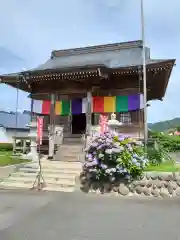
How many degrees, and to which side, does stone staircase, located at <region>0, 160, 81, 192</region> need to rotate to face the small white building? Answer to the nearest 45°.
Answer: approximately 180°

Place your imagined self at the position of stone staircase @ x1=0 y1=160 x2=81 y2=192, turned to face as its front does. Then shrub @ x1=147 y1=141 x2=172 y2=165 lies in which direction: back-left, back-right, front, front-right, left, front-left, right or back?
left

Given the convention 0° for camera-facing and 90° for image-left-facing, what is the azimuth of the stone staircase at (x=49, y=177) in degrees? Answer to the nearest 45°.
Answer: approximately 0°

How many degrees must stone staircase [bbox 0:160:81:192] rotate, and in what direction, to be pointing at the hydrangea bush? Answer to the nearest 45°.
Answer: approximately 45° to its left

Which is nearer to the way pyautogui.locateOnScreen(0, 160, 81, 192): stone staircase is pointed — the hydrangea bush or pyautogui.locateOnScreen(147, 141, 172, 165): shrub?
the hydrangea bush
